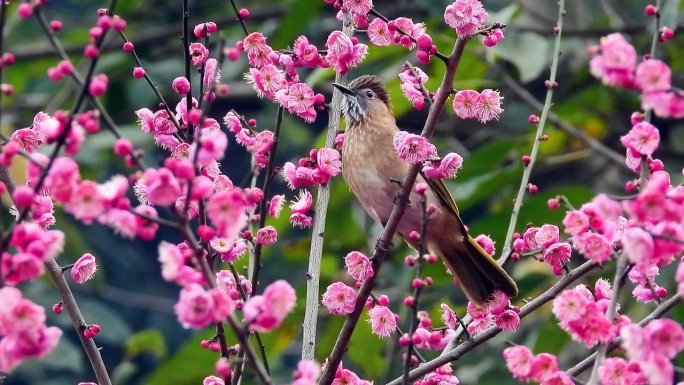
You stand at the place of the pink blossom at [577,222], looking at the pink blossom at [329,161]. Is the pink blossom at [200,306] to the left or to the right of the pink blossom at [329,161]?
left

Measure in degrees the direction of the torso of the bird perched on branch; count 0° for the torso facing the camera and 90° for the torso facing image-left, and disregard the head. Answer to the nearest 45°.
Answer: approximately 45°

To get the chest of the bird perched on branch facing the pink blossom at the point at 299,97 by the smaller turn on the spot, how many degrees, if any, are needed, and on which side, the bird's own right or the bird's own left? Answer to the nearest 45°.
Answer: approximately 45° to the bird's own right

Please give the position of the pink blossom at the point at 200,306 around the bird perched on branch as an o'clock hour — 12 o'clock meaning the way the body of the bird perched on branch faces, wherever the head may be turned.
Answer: The pink blossom is roughly at 11 o'clock from the bird perched on branch.
